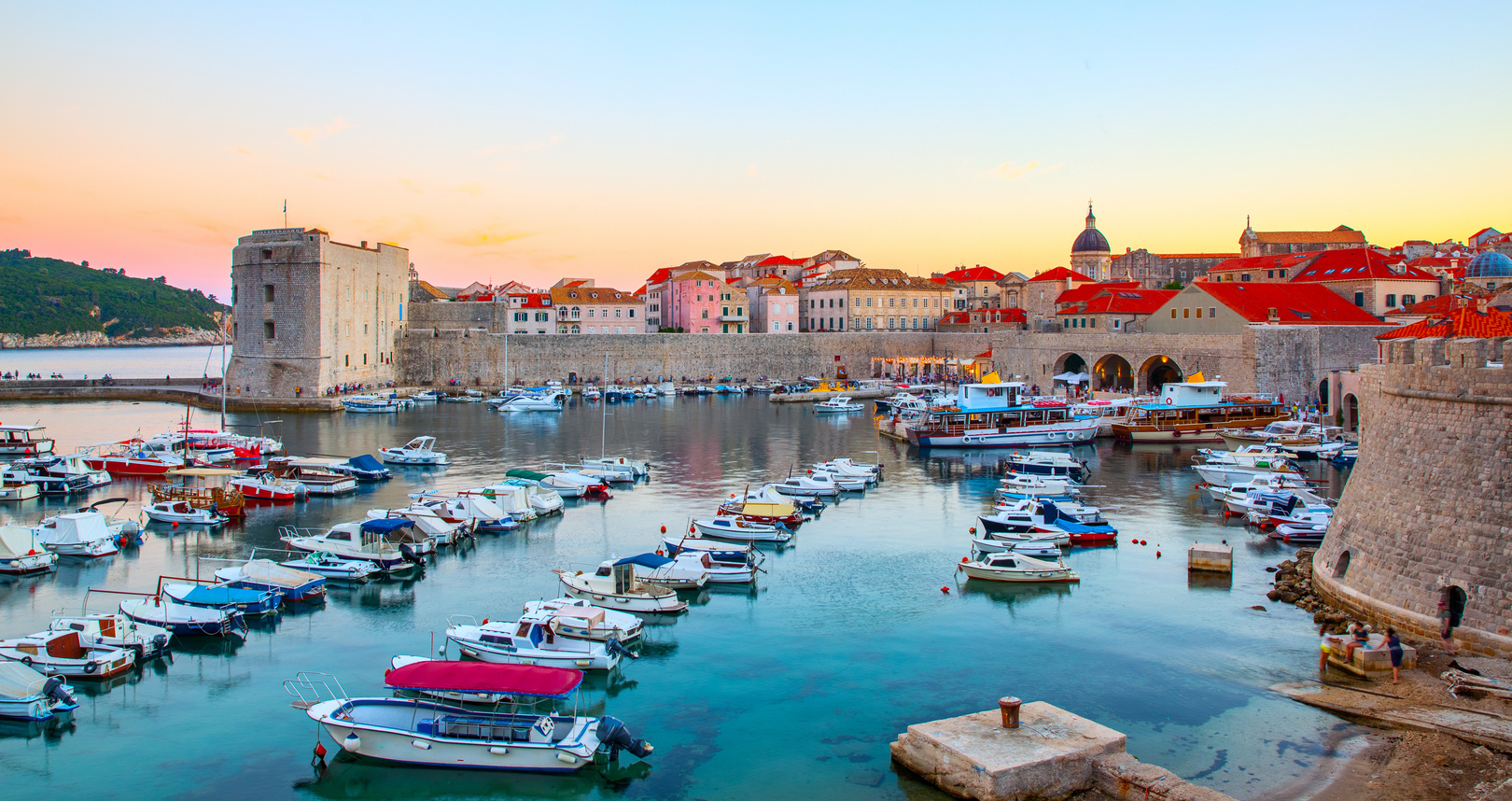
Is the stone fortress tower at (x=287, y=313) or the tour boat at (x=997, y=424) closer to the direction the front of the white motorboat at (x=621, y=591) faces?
the stone fortress tower

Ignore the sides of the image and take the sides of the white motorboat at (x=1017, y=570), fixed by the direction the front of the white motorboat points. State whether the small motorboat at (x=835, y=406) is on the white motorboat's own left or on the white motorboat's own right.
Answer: on the white motorboat's own right

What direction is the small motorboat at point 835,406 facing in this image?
to the viewer's left

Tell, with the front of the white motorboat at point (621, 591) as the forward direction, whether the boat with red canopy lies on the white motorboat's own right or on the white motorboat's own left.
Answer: on the white motorboat's own left

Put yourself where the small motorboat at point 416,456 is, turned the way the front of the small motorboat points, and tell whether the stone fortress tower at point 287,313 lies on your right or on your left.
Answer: on your right

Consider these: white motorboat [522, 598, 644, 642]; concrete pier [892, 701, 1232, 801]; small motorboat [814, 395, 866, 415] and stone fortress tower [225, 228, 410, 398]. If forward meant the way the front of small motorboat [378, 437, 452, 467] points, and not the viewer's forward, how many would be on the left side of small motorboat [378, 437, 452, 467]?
2

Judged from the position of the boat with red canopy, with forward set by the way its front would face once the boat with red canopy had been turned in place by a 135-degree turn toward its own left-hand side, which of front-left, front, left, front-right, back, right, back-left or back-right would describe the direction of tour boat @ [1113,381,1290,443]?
left

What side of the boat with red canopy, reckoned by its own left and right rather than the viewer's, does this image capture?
left

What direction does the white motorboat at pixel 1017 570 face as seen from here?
to the viewer's left

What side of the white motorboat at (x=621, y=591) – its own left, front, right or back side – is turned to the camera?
left

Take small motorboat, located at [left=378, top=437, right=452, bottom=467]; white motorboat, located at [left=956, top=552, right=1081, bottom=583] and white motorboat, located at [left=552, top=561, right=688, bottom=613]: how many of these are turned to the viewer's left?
3

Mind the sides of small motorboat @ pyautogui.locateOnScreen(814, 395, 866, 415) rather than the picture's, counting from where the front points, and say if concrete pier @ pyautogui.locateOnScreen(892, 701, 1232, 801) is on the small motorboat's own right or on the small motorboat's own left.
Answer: on the small motorboat's own left
